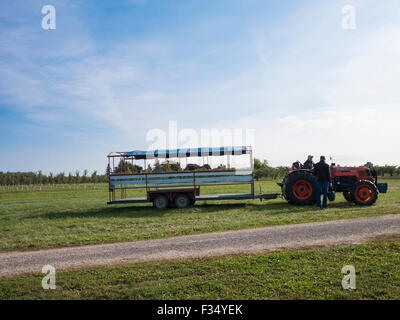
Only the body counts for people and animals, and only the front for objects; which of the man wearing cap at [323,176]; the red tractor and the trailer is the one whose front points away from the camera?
the man wearing cap

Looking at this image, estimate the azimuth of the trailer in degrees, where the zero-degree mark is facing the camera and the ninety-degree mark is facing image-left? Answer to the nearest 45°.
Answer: approximately 270°

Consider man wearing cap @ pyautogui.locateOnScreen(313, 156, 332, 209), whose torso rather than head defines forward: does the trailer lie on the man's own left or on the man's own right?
on the man's own left

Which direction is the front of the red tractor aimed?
to the viewer's right

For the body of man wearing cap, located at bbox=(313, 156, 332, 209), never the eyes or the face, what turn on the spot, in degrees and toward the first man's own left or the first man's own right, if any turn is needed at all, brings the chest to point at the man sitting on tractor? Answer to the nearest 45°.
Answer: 0° — they already face them

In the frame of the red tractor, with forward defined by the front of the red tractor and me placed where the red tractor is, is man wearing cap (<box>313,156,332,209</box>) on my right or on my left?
on my right

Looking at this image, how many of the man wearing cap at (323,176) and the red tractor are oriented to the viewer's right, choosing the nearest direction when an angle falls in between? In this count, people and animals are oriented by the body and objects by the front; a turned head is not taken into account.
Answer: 1

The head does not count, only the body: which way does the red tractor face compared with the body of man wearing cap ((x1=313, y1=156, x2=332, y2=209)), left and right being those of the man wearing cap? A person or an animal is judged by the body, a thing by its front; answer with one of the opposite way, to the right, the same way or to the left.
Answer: to the right

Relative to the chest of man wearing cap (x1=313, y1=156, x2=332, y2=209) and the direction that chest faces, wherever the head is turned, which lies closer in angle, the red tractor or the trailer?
the red tractor
